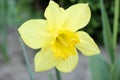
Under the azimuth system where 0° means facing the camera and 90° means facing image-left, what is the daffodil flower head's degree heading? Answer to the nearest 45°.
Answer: approximately 315°
